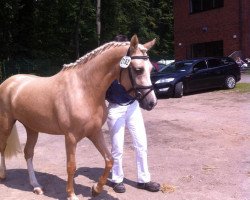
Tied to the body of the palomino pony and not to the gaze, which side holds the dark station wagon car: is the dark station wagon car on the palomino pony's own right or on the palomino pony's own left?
on the palomino pony's own left

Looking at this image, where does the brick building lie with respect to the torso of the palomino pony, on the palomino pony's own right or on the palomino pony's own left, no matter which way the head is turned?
on the palomino pony's own left

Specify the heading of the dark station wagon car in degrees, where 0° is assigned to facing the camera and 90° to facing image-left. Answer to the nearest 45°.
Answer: approximately 45°

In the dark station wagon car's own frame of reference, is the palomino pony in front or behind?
in front

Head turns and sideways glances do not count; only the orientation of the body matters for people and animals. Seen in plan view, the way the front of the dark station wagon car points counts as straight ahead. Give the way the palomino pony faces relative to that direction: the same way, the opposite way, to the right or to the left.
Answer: to the left

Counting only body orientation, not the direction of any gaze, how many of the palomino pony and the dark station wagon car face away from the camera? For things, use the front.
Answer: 0

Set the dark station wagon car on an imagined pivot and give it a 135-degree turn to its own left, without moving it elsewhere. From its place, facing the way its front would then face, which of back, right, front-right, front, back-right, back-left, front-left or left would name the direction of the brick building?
left

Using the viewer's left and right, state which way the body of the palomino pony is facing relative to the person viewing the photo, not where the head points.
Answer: facing the viewer and to the right of the viewer
